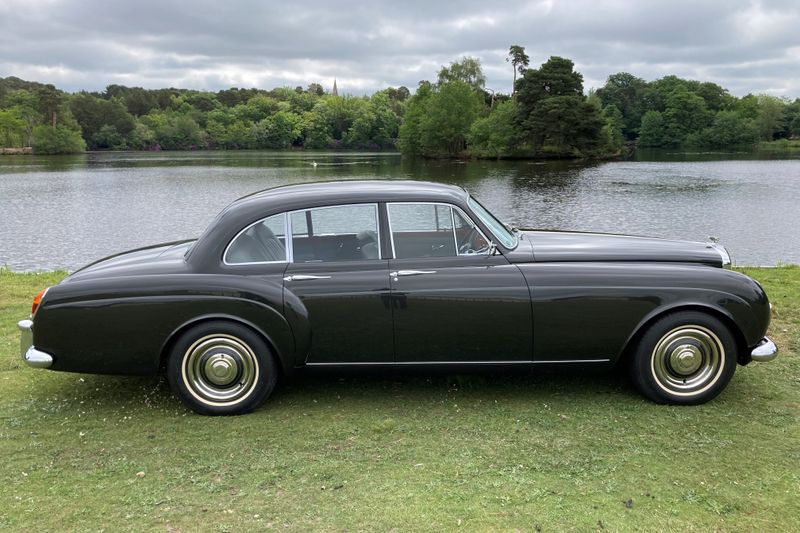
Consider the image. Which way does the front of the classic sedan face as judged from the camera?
facing to the right of the viewer
